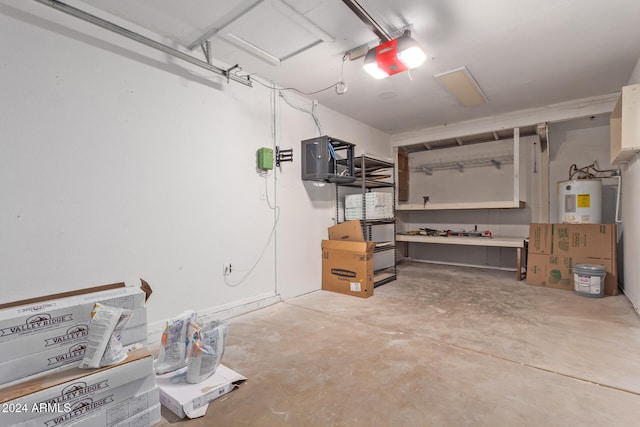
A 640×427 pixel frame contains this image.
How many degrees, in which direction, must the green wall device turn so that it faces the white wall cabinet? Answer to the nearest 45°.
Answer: approximately 45° to its left

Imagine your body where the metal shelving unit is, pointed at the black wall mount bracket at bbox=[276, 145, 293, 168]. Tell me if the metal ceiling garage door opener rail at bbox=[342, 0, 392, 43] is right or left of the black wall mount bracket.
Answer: left

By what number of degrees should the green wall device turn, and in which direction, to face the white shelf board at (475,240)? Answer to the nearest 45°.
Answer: approximately 45° to its left

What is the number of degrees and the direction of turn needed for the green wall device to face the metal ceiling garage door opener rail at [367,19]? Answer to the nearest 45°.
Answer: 0° — it already faces it

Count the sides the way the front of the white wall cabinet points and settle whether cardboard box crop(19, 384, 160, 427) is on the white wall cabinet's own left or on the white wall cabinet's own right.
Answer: on the white wall cabinet's own left

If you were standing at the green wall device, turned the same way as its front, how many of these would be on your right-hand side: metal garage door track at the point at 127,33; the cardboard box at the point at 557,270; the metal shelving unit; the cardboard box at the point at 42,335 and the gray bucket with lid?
2

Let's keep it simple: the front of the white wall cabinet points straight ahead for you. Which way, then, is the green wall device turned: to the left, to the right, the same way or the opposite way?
the opposite way

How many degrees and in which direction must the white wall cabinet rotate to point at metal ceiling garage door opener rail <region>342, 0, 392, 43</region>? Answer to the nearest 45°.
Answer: approximately 45° to its left

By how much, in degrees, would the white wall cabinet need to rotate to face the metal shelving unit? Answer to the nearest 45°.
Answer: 0° — it already faces it

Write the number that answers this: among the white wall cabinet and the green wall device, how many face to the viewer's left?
1

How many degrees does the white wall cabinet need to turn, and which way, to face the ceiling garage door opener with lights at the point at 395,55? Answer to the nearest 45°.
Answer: approximately 45° to its left

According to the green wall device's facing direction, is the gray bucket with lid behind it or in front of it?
in front

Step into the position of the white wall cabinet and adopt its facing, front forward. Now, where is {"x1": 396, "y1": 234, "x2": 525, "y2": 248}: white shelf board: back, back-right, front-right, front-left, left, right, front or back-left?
front-right

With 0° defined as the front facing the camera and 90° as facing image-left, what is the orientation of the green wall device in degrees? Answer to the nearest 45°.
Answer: approximately 315°

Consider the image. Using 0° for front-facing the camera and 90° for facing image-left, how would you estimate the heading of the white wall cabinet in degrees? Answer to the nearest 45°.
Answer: approximately 90°
